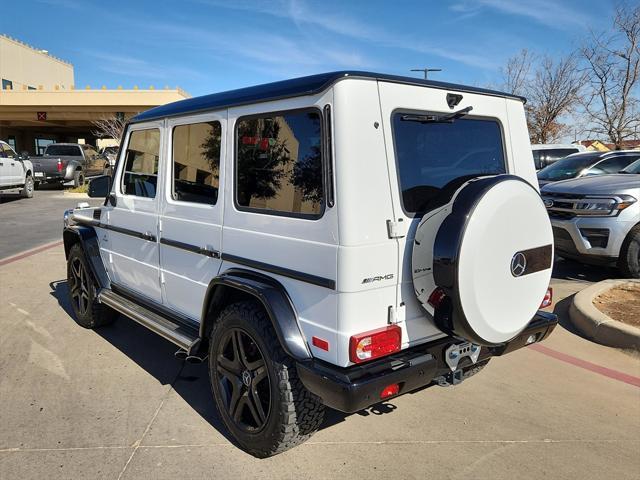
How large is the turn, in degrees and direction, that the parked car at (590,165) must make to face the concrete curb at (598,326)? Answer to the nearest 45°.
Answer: approximately 45° to its left

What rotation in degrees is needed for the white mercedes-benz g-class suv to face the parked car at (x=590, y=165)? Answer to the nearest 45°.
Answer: approximately 90° to its right

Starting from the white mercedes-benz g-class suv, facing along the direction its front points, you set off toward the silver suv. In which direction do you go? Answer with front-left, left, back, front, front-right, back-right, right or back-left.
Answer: right

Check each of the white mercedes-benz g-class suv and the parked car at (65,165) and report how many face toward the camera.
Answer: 0

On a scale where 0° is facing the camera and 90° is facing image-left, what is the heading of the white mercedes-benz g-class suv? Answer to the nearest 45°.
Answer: approximately 135°

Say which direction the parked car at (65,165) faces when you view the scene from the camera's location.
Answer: facing away from the viewer and to the right of the viewer

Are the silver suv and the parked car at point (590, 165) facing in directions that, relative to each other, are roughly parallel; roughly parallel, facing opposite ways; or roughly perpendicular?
roughly parallel

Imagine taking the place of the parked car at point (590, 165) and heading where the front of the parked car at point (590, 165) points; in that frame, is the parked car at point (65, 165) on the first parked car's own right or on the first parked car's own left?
on the first parked car's own right

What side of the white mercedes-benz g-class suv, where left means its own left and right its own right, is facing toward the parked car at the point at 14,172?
front

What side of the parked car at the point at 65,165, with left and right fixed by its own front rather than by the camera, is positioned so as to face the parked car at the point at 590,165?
right

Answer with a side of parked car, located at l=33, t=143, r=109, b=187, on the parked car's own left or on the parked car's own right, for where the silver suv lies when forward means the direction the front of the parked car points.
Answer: on the parked car's own right

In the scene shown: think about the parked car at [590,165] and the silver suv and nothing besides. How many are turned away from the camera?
0

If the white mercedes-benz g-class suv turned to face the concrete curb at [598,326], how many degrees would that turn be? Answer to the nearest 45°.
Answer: approximately 90° to its right

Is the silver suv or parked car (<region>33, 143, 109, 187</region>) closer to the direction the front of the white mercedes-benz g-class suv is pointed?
the parked car

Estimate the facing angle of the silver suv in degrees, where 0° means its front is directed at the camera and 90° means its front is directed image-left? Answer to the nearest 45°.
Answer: approximately 45°

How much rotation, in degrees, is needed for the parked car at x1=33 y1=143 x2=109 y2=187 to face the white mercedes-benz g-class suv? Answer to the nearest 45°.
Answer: approximately 135° to its right

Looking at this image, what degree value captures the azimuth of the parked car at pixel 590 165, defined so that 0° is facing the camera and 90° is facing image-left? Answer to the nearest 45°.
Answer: approximately 45°
